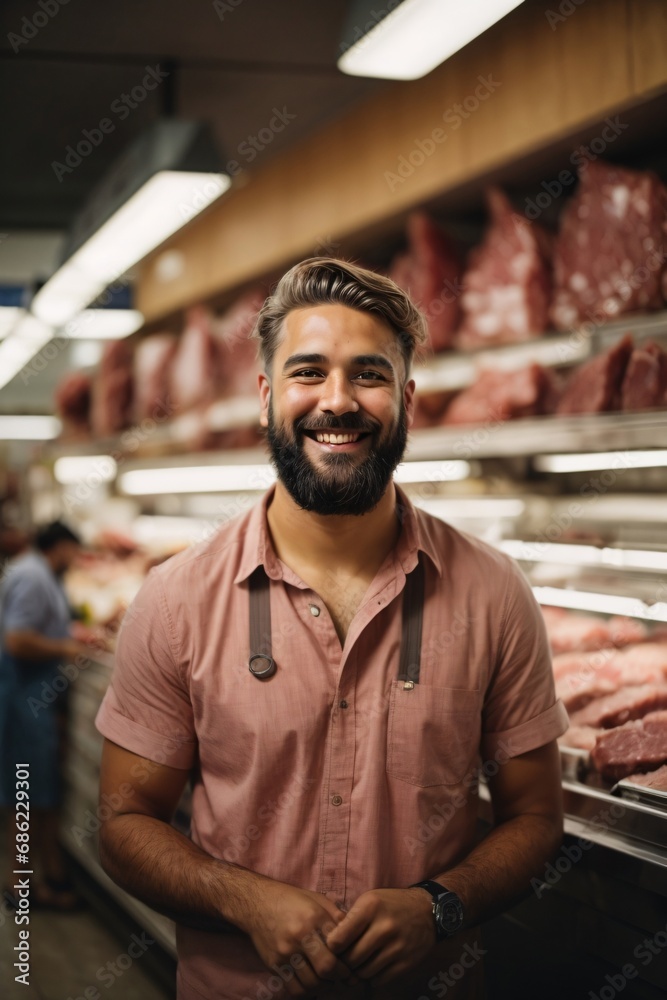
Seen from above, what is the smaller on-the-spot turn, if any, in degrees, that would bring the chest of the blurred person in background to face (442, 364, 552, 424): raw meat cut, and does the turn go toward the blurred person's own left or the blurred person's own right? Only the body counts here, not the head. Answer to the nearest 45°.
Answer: approximately 45° to the blurred person's own right

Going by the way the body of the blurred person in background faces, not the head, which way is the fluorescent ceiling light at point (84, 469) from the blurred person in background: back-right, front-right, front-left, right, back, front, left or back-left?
left

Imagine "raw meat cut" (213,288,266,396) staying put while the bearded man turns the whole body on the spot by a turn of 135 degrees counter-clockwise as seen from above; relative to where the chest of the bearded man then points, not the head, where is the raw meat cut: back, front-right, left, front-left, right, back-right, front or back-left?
front-left

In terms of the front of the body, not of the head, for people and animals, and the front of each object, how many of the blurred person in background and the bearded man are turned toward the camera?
1

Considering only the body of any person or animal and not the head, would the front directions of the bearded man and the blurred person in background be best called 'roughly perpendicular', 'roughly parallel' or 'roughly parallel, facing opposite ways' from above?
roughly perpendicular

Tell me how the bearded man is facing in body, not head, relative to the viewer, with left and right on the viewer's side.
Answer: facing the viewer

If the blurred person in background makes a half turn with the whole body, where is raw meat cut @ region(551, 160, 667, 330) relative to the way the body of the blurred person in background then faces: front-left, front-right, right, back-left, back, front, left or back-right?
back-left

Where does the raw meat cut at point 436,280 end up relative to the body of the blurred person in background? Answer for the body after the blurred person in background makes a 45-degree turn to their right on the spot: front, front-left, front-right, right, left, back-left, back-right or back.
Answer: front

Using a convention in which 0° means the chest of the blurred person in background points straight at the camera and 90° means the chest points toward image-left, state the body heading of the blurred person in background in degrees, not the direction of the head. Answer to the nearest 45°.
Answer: approximately 270°

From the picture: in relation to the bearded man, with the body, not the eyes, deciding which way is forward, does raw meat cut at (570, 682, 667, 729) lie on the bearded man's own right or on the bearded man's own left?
on the bearded man's own left

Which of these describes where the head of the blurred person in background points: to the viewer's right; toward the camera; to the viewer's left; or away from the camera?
to the viewer's right
